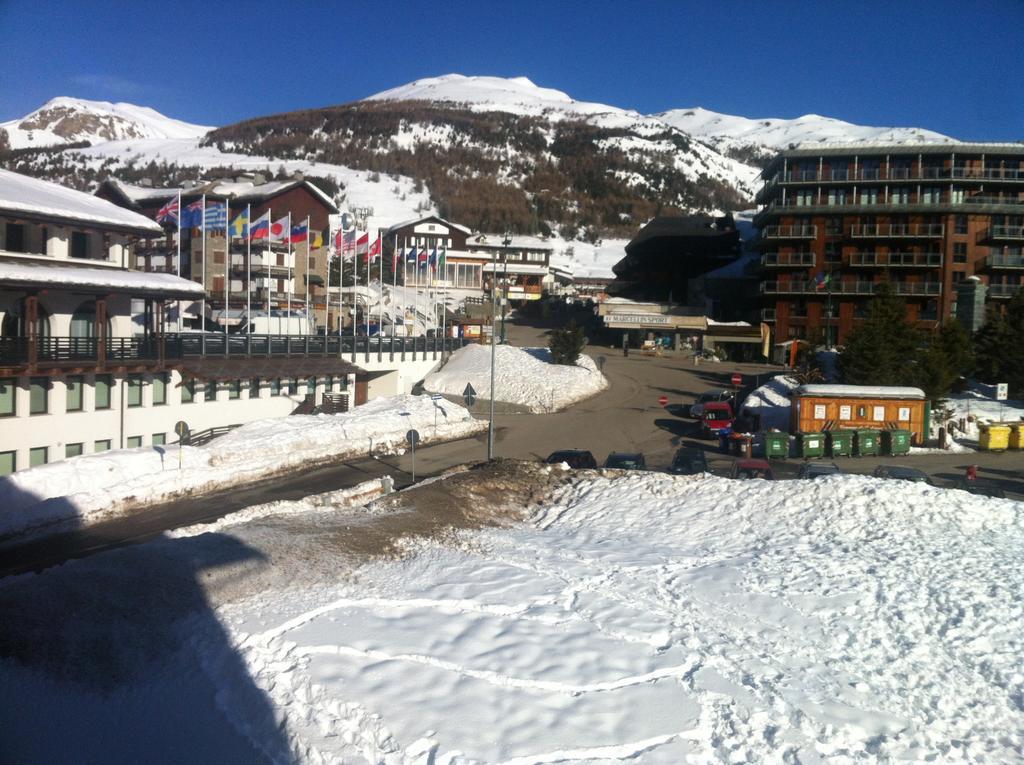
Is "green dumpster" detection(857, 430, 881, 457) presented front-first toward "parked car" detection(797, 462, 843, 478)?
yes

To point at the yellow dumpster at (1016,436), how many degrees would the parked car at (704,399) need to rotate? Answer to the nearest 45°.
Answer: approximately 90° to its left

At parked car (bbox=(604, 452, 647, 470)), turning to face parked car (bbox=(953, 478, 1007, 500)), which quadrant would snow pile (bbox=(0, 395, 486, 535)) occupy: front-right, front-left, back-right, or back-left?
back-right

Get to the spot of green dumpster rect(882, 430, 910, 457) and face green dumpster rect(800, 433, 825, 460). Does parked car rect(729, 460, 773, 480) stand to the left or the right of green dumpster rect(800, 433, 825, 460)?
left

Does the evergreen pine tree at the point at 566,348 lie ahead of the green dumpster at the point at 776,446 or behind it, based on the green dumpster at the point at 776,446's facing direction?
behind
